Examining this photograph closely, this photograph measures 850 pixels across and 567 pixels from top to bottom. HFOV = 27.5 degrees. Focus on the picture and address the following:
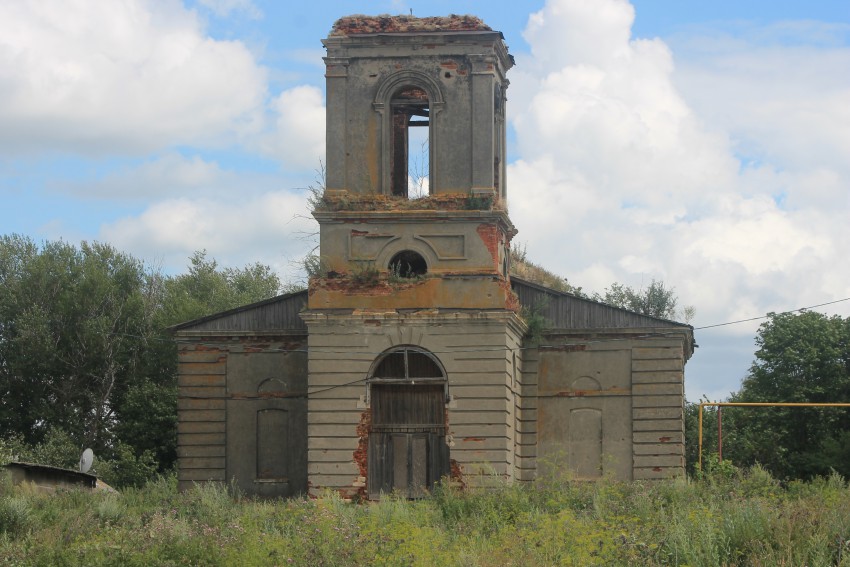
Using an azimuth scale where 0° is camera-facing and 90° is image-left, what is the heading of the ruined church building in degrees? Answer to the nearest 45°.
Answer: approximately 0°

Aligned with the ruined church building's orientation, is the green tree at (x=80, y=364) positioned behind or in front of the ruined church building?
behind

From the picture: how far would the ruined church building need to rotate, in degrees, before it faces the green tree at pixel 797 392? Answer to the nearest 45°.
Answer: approximately 135° to its left
